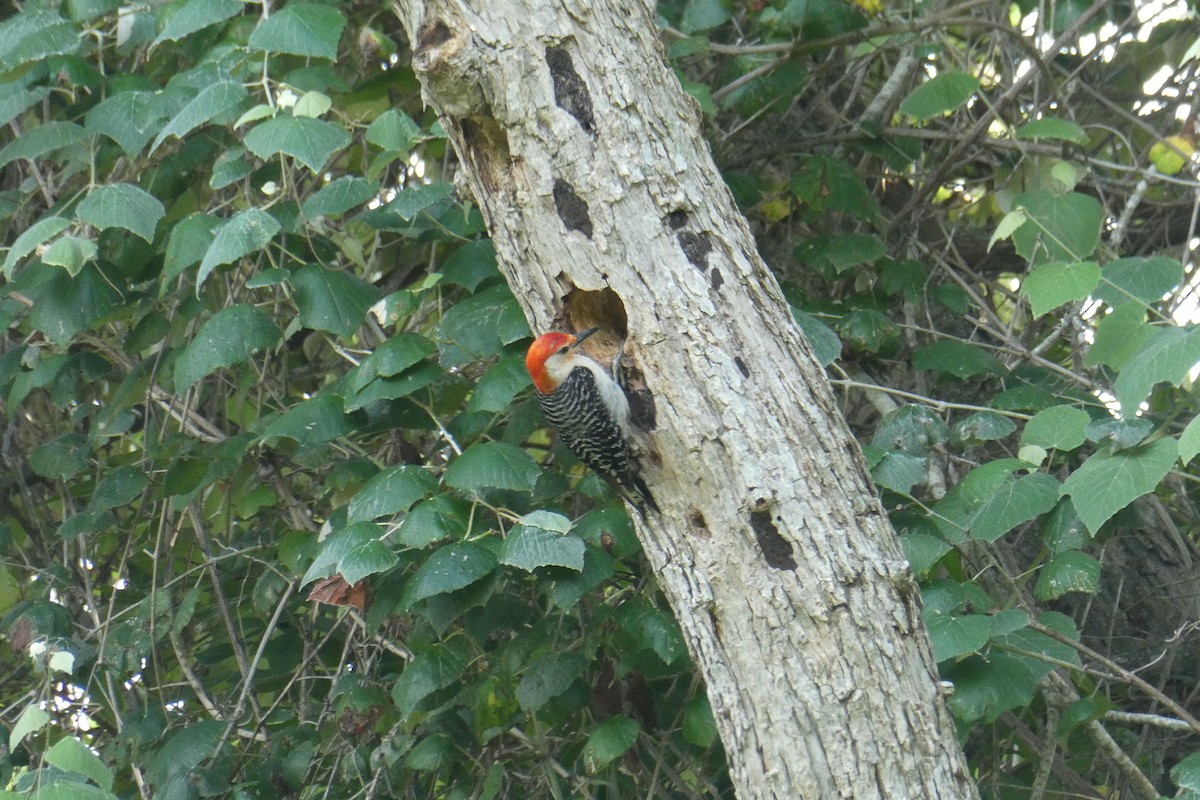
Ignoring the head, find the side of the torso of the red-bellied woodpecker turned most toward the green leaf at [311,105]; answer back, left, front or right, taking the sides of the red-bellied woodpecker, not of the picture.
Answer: back

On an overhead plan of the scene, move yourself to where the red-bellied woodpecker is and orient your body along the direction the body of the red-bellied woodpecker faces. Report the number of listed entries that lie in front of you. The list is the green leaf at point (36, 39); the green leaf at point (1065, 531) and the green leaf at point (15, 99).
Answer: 1

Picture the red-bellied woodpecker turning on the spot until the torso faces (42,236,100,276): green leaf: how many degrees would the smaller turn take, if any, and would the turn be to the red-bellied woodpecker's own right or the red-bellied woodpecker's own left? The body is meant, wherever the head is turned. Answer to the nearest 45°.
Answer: approximately 180°

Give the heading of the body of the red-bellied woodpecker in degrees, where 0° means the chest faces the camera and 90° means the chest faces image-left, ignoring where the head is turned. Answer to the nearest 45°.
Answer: approximately 270°

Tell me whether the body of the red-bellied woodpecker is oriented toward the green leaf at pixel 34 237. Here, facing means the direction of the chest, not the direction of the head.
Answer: no

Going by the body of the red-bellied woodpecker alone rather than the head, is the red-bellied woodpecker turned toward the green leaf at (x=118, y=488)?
no

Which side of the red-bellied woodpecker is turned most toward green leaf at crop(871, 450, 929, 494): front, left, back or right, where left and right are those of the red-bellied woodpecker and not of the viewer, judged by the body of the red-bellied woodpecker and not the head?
front

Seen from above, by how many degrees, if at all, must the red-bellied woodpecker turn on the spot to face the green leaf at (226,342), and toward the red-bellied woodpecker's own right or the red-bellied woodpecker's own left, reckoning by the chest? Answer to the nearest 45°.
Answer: approximately 180°
